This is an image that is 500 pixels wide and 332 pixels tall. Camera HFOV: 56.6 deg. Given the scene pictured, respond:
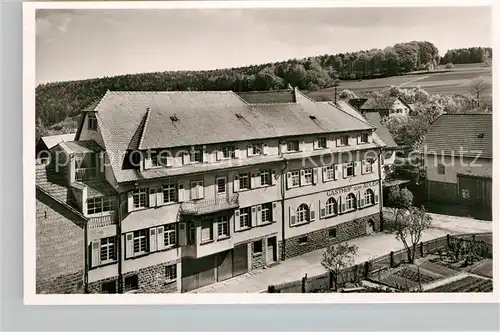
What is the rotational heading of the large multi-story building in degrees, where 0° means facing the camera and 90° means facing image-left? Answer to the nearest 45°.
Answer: approximately 315°

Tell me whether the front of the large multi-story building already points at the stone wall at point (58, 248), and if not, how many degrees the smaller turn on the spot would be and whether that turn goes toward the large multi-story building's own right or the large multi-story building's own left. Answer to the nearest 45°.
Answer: approximately 135° to the large multi-story building's own right
